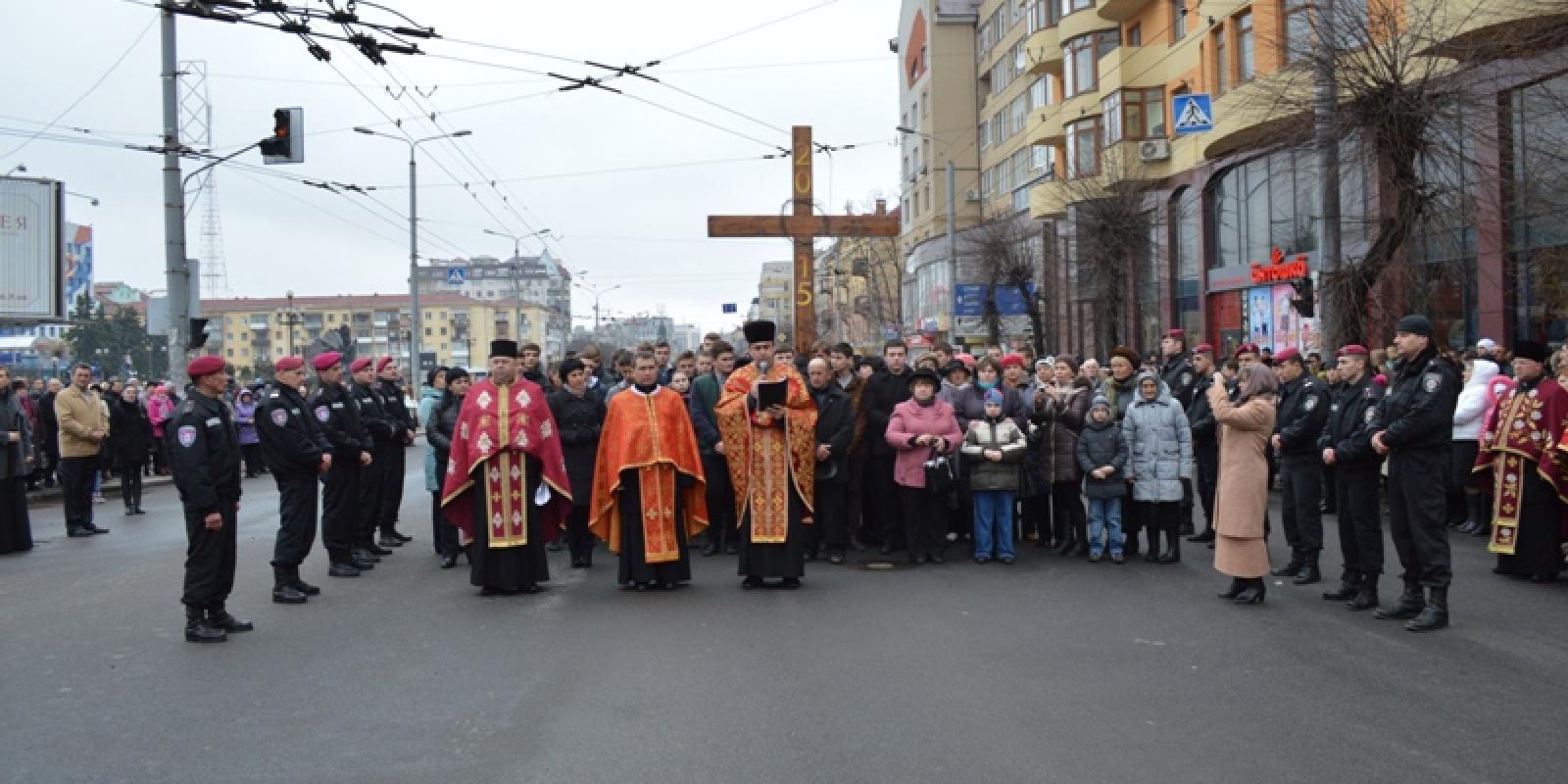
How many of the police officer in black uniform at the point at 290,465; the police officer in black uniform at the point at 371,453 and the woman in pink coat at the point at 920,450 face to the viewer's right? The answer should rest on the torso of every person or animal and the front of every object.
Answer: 2

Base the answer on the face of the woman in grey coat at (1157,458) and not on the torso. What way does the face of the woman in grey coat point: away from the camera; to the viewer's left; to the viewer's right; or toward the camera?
toward the camera

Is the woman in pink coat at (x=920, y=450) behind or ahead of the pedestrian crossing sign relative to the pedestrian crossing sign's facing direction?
ahead

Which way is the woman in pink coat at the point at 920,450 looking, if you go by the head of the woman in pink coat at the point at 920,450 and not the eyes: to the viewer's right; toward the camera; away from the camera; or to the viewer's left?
toward the camera

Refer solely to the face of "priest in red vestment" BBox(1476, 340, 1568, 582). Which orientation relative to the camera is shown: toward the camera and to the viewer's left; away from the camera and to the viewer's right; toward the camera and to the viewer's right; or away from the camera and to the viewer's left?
toward the camera and to the viewer's left

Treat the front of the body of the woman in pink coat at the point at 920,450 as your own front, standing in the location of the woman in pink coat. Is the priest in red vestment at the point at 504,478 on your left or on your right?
on your right

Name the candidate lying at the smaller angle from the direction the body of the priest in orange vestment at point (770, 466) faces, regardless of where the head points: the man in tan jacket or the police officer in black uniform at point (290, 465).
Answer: the police officer in black uniform

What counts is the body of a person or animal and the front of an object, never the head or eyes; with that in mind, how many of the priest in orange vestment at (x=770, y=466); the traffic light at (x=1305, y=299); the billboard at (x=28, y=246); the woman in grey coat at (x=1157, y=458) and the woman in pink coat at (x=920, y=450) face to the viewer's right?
0
